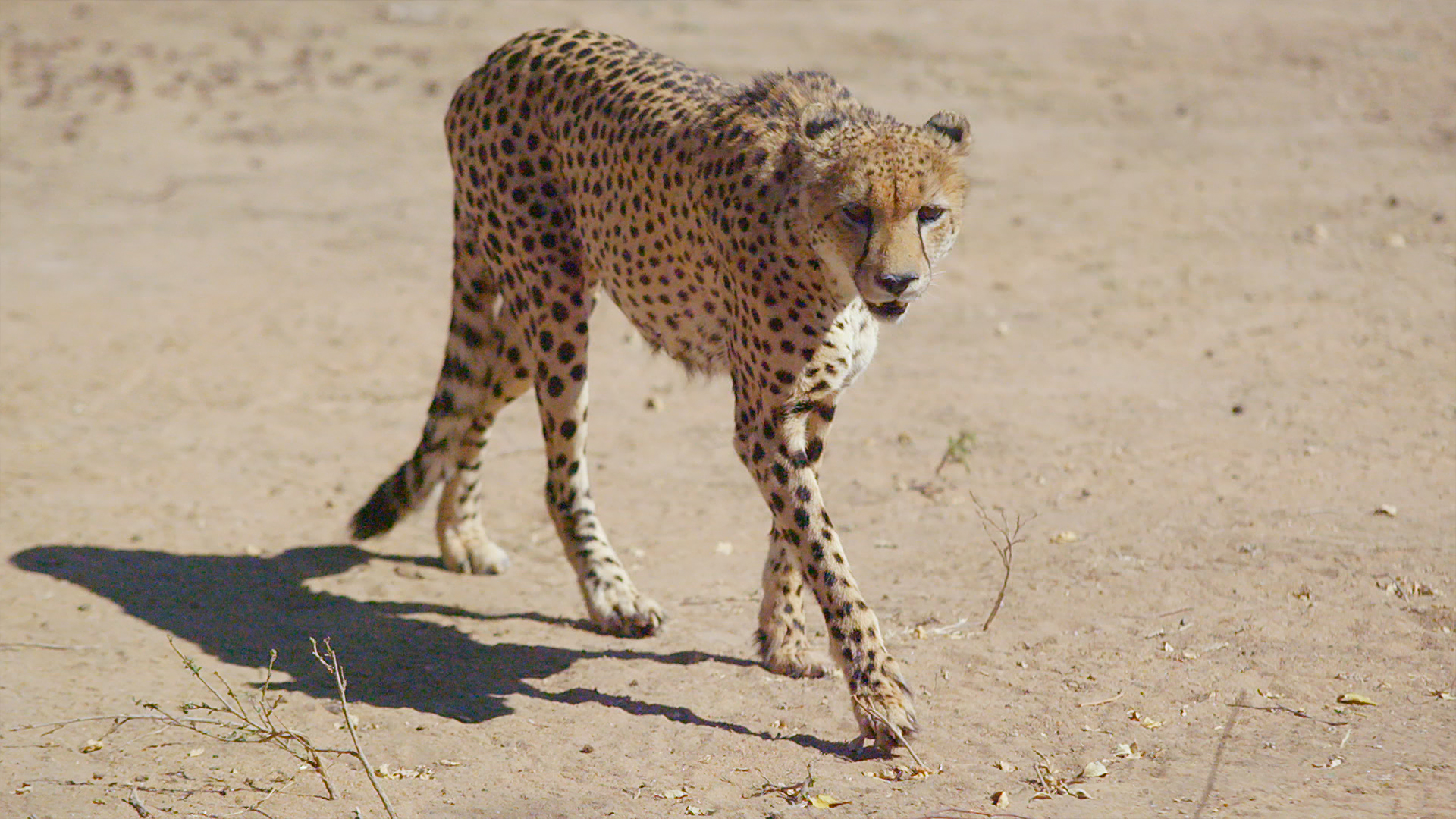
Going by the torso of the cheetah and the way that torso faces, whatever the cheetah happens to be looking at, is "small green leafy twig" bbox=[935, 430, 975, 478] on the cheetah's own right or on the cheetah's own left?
on the cheetah's own left

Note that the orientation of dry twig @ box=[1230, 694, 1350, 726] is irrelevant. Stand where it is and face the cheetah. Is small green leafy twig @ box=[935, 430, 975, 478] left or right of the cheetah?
right

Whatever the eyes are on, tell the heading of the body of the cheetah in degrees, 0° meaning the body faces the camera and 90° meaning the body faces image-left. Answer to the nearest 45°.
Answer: approximately 315°

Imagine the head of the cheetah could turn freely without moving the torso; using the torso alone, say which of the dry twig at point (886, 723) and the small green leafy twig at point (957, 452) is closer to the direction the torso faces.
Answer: the dry twig

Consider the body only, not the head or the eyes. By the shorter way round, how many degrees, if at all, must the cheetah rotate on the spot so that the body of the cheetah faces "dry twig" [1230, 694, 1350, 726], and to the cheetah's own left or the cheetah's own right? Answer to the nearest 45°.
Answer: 0° — it already faces it

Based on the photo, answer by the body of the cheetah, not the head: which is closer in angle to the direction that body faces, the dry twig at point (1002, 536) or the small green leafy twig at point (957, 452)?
the dry twig
